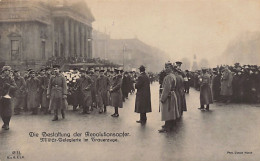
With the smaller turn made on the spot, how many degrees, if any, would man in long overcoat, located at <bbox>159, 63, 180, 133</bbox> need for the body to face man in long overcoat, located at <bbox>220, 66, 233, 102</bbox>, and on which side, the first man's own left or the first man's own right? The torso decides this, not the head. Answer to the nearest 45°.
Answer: approximately 90° to the first man's own right

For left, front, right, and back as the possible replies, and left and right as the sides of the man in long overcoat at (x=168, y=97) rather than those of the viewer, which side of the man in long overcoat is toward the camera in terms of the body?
left

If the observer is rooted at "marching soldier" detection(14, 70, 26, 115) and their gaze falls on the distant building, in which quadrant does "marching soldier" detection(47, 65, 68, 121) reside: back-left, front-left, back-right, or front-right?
back-right

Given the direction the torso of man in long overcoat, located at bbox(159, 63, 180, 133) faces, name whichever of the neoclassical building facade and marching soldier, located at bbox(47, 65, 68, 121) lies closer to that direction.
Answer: the marching soldier

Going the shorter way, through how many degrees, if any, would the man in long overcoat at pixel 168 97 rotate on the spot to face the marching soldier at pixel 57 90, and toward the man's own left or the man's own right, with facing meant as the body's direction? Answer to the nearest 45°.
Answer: approximately 45° to the man's own right

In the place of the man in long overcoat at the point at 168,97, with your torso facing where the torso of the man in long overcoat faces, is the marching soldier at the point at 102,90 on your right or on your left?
on your right

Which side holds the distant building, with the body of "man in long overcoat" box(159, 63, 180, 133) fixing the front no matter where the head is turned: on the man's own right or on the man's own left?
on the man's own right

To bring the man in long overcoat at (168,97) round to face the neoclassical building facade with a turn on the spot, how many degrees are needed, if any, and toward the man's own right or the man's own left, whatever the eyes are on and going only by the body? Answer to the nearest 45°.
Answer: approximately 45° to the man's own right

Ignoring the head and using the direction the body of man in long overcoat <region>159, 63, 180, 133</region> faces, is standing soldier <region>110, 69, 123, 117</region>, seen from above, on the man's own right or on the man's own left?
on the man's own right

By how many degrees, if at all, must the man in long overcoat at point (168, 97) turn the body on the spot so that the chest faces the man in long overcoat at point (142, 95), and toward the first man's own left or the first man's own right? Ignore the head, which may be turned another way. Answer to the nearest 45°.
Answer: approximately 45° to the first man's own right
